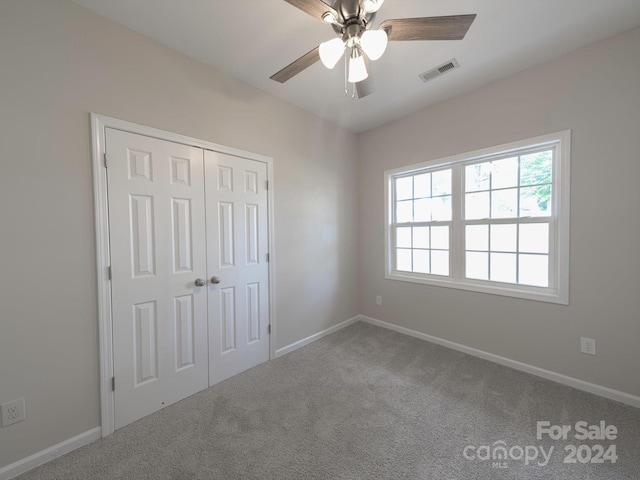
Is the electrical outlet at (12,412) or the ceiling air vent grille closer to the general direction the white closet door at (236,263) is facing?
the ceiling air vent grille

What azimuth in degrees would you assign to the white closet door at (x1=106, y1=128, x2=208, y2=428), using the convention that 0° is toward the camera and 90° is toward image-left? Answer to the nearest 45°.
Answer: approximately 315°

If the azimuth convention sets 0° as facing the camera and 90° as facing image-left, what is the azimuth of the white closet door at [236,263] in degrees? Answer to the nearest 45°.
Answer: approximately 315°

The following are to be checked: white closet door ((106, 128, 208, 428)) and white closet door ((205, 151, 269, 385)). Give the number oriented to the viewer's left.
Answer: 0

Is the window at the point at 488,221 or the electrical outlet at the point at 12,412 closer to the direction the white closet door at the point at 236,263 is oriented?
the window
